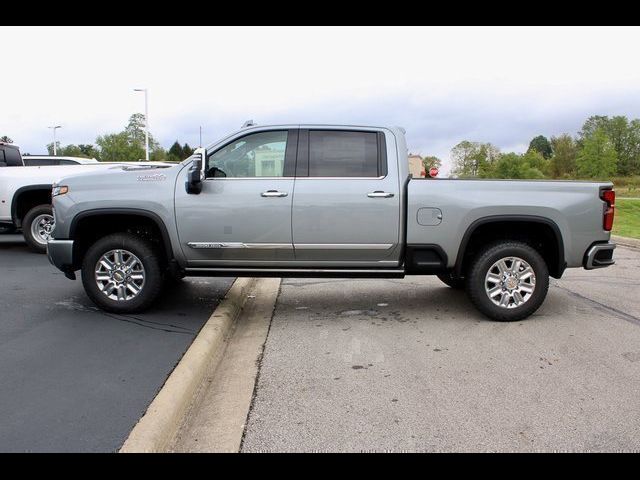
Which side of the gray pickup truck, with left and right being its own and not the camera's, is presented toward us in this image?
left

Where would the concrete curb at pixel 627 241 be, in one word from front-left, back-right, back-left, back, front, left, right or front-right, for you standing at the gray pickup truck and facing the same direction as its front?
back-right

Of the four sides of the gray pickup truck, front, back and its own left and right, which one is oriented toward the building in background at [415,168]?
right

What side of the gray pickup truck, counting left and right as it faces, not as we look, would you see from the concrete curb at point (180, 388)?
left
